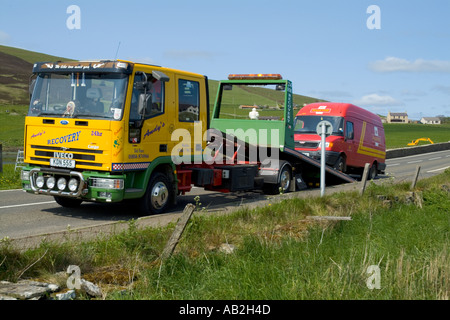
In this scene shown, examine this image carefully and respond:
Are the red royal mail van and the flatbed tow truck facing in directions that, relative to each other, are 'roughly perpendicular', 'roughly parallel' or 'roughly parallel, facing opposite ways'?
roughly parallel

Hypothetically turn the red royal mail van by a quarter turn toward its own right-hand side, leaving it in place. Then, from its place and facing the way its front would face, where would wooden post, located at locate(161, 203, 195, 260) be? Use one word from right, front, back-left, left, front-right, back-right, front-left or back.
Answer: back-left

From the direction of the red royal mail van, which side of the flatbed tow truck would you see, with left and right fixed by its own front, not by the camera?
back

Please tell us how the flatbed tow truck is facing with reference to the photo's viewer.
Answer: facing the viewer and to the left of the viewer

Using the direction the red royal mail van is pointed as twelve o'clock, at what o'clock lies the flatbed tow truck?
The flatbed tow truck is roughly at 11 o'clock from the red royal mail van.

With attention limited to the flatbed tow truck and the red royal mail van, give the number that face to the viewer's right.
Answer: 0

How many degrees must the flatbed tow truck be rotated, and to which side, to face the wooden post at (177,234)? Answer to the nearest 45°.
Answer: approximately 45° to its left
